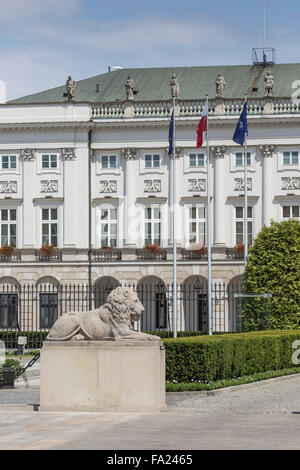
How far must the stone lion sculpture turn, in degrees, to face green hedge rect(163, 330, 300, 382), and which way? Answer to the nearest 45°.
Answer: approximately 45° to its left

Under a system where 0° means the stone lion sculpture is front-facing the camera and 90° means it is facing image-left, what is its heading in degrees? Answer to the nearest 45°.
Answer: approximately 270°
